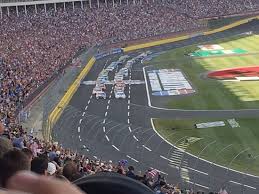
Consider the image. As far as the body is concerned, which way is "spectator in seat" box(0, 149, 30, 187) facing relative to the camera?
away from the camera

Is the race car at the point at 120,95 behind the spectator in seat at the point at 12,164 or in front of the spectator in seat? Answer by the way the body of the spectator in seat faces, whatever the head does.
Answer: in front

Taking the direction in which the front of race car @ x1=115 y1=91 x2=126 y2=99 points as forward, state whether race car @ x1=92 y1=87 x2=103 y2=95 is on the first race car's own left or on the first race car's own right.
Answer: on the first race car's own right

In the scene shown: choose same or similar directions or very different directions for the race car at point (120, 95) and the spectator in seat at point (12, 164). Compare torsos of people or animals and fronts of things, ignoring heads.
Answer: very different directions

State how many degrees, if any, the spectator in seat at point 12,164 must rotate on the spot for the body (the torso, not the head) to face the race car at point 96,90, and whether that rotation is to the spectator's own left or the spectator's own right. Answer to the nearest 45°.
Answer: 0° — they already face it

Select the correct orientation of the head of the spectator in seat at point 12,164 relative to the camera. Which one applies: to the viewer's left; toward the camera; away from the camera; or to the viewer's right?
away from the camera

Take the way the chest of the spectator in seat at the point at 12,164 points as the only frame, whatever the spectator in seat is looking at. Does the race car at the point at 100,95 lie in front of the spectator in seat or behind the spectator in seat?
in front

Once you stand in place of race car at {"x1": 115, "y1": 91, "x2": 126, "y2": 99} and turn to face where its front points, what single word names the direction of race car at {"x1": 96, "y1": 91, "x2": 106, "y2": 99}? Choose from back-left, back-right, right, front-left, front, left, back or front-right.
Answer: right

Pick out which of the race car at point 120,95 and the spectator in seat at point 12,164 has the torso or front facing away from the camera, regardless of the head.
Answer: the spectator in seat

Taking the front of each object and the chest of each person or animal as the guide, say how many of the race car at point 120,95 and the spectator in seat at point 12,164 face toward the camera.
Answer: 1

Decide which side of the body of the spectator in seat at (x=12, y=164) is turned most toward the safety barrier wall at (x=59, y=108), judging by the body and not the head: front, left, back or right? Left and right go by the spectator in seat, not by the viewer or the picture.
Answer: front
